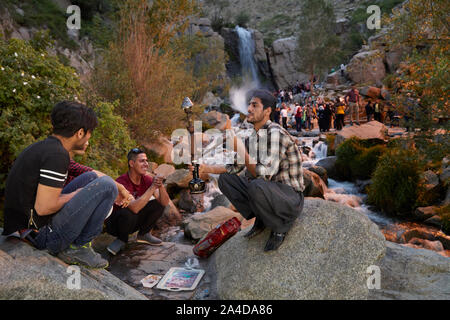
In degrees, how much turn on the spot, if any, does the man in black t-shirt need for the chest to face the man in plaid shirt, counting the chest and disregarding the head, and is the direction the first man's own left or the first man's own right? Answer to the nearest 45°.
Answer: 0° — they already face them

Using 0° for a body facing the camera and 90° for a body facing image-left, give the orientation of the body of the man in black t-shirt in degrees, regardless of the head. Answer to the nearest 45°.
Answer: approximately 270°

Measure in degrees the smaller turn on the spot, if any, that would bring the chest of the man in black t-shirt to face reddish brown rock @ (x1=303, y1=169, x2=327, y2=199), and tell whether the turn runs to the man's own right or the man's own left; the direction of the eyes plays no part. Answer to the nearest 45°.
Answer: approximately 45° to the man's own left

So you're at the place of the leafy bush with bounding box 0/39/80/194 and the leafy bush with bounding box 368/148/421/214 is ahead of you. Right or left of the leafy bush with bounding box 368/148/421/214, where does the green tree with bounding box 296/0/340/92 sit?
left

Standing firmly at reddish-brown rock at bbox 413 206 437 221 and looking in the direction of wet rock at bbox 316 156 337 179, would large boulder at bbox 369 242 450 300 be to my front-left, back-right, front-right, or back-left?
back-left
